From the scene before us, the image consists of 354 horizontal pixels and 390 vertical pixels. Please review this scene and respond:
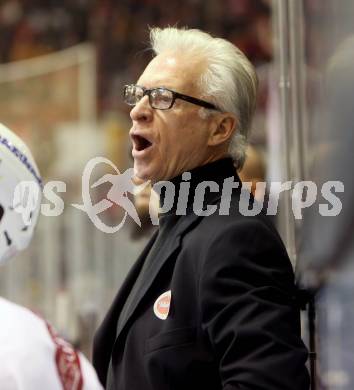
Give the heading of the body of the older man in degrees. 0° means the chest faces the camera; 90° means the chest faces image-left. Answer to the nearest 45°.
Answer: approximately 45°

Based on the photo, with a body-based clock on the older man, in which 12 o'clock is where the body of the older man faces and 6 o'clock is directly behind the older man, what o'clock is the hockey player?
The hockey player is roughly at 12 o'clock from the older man.
